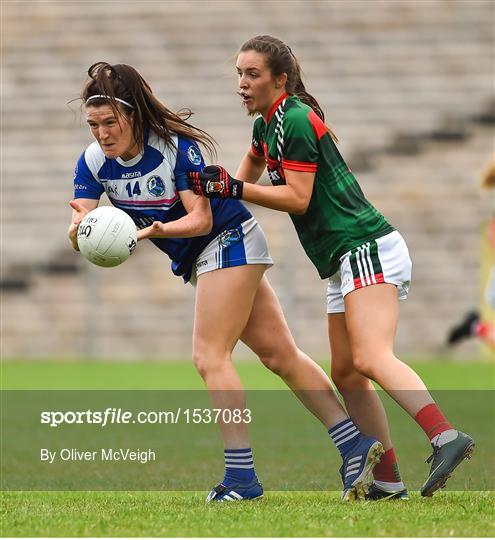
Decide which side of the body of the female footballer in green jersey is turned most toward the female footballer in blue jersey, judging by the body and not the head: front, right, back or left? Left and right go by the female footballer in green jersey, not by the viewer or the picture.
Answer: front

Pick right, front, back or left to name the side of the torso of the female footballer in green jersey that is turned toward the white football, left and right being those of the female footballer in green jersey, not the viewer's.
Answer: front

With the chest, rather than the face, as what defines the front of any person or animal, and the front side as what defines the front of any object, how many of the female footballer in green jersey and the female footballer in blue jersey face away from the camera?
0

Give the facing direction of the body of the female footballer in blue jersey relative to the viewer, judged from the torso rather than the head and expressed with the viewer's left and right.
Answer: facing the viewer and to the left of the viewer

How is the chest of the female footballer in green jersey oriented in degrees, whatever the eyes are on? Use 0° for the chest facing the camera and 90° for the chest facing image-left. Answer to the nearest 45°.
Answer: approximately 90°
